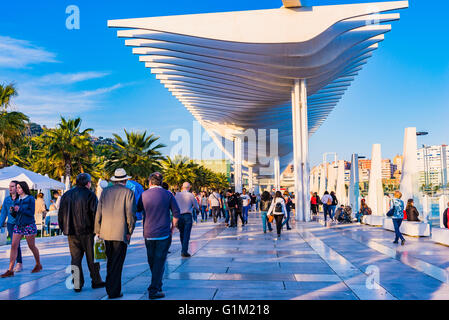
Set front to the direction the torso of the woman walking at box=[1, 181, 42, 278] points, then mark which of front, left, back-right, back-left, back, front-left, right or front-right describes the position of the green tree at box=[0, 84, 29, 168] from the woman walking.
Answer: back-right

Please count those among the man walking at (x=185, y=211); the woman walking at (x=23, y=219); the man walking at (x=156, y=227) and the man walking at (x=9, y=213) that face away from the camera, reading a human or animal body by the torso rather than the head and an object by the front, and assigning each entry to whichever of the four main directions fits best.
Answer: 2

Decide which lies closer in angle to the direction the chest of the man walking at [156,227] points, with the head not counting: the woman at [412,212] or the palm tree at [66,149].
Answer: the palm tree

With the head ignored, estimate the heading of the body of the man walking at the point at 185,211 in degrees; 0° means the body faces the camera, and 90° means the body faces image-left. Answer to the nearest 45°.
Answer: approximately 180°

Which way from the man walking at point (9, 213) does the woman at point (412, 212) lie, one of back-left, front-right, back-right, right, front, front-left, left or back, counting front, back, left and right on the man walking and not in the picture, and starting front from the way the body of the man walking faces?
back-left

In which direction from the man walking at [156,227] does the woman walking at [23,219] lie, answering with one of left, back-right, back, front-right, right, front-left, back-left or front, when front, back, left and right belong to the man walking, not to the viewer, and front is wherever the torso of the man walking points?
front-left

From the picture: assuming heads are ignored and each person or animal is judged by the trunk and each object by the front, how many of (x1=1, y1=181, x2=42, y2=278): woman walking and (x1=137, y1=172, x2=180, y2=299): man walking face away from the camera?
1

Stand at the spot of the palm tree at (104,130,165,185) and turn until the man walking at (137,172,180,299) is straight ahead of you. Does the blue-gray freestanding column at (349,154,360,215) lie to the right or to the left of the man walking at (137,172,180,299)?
left

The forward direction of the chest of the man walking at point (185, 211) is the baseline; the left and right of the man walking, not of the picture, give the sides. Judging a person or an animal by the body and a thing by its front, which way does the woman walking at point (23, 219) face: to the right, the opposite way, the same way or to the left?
the opposite way

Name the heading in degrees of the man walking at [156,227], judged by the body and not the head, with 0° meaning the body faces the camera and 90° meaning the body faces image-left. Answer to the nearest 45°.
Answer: approximately 180°

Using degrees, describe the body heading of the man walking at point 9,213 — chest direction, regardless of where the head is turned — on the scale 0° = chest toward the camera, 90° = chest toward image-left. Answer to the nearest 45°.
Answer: approximately 45°

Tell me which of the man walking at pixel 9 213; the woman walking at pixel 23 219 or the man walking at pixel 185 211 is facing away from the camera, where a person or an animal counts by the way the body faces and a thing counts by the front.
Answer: the man walking at pixel 185 211

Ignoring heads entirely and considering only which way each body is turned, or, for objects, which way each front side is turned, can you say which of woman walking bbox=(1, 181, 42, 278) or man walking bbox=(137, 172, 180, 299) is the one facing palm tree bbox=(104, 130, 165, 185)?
the man walking

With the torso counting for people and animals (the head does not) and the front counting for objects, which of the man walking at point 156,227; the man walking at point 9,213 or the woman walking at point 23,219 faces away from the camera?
the man walking at point 156,227

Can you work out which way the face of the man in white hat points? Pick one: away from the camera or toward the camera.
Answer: away from the camera
